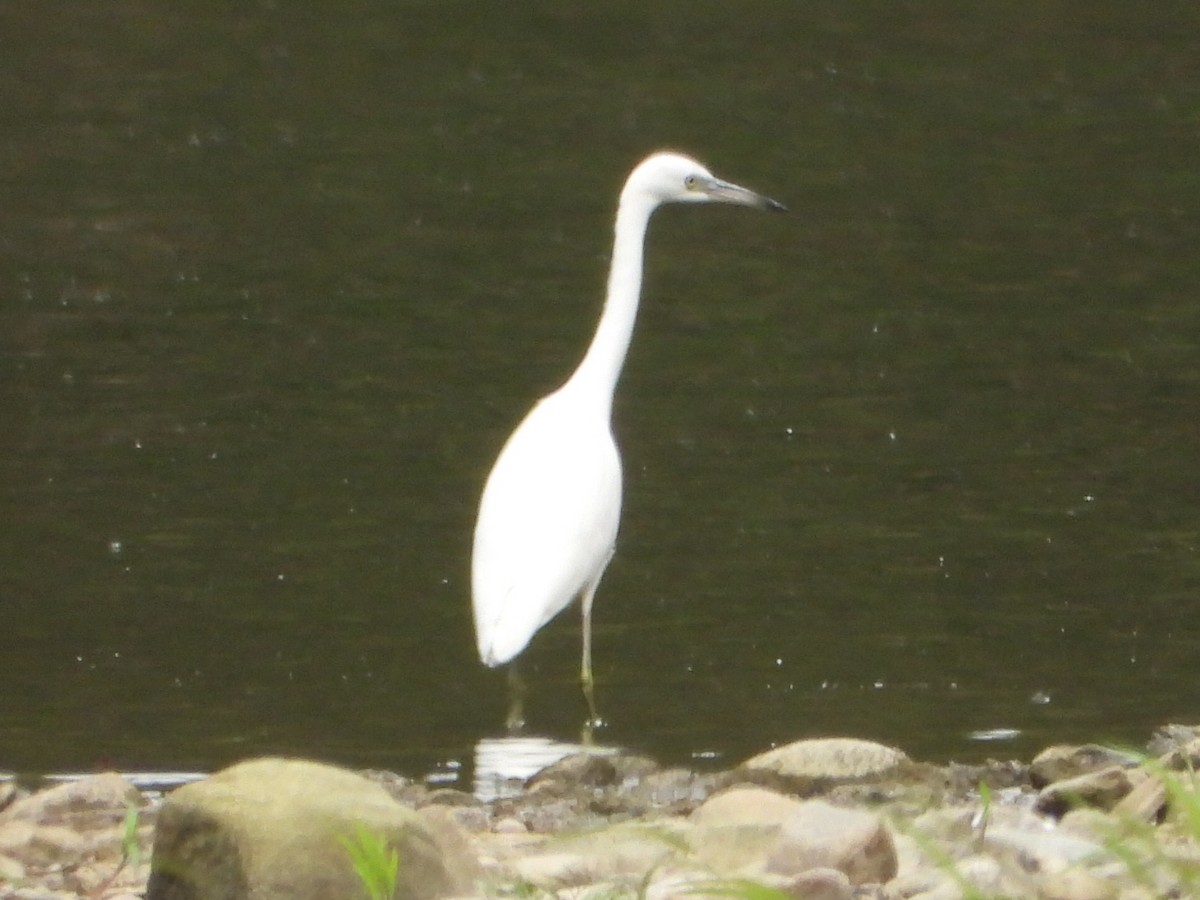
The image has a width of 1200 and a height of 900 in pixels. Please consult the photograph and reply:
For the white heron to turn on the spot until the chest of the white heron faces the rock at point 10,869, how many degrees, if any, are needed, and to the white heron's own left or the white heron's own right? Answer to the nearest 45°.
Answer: approximately 90° to the white heron's own right

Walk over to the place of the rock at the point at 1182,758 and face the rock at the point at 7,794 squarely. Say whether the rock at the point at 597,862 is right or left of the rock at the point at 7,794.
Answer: left

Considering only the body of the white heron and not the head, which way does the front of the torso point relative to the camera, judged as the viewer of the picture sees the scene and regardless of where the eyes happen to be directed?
to the viewer's right

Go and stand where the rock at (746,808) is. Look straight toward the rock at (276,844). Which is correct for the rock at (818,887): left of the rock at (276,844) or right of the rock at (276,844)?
left

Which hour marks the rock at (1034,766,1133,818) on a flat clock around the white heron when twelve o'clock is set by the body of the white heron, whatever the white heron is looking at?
The rock is roughly at 2 o'clock from the white heron.

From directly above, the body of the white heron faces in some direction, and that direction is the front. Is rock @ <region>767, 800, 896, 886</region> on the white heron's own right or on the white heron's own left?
on the white heron's own right

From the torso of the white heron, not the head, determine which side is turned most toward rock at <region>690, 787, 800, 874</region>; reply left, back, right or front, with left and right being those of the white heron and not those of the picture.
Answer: right

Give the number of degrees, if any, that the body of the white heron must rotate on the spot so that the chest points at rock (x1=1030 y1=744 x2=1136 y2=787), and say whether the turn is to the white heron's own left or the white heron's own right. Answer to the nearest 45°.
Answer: approximately 45° to the white heron's own right

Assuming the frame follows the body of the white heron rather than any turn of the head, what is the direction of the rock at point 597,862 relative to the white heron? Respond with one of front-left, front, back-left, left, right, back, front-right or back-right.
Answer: right

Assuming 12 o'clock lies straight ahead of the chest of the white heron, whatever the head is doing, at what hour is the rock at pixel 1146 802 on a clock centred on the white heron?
The rock is roughly at 2 o'clock from the white heron.

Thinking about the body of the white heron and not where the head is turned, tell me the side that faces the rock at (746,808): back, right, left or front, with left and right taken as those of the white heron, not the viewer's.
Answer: right
